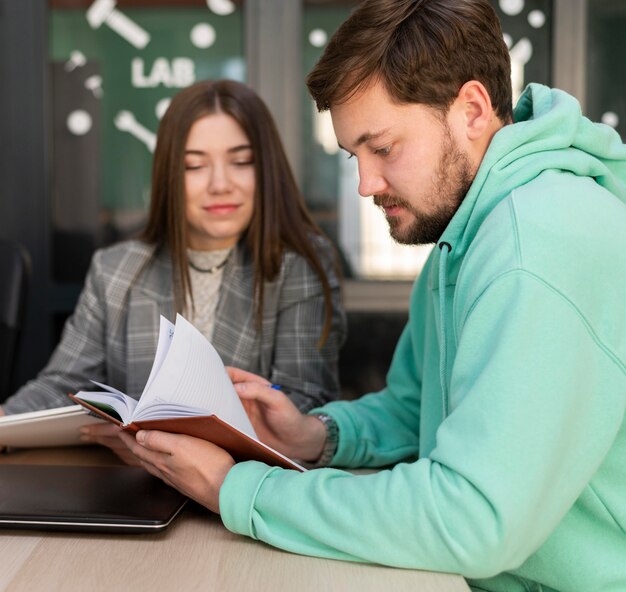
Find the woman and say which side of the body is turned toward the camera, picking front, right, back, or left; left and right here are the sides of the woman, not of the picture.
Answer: front

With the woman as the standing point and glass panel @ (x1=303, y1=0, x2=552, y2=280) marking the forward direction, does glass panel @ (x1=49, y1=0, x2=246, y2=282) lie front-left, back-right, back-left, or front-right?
front-left

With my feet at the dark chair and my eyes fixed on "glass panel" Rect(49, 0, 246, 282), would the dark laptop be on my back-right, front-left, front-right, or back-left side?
back-right

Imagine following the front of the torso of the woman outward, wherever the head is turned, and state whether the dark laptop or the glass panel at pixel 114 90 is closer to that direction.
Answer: the dark laptop

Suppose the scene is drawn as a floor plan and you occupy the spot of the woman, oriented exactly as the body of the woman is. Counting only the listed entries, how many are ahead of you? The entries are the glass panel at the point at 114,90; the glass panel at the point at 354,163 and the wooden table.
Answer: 1

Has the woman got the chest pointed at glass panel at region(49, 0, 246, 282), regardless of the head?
no

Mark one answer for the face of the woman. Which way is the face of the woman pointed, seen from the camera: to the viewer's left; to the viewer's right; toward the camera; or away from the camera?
toward the camera

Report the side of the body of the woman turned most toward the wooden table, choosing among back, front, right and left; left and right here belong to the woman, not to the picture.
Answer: front

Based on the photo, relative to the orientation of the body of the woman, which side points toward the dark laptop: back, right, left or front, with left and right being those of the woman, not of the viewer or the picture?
front

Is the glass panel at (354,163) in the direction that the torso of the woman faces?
no
